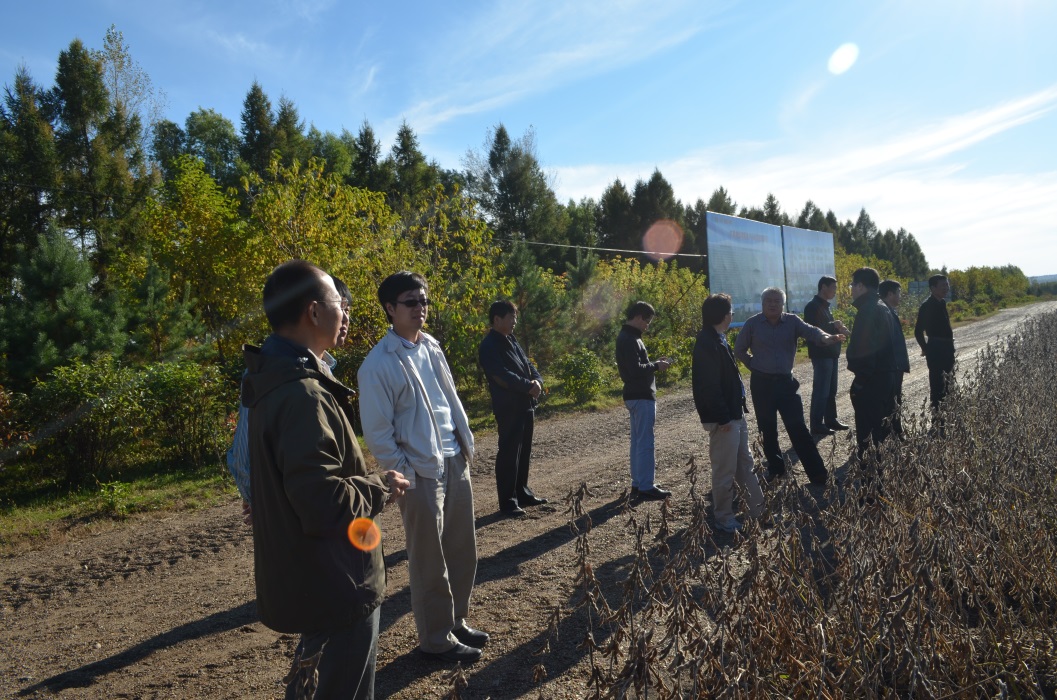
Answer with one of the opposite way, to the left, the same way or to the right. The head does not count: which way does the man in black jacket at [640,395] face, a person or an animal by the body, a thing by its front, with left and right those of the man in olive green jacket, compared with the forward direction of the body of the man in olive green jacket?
the same way

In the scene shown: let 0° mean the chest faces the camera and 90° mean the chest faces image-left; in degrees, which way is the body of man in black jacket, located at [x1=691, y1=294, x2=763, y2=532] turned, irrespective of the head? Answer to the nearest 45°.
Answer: approximately 270°

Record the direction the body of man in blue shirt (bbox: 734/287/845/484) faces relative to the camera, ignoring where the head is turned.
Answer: toward the camera

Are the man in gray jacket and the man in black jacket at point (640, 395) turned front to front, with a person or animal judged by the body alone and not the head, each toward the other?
no

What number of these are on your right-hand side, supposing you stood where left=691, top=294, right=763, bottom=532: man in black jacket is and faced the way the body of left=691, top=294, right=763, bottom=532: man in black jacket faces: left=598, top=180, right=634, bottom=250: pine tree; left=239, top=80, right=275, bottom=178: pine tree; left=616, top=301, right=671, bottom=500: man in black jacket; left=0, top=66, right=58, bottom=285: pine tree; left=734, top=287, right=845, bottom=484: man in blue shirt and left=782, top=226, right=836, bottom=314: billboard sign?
0

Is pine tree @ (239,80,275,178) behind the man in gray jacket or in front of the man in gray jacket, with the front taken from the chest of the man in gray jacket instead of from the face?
behind

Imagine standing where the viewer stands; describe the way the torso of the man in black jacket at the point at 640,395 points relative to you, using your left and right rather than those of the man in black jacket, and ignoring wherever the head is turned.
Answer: facing to the right of the viewer

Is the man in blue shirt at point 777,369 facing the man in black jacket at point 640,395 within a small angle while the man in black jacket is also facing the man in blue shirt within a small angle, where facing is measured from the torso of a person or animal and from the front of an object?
no

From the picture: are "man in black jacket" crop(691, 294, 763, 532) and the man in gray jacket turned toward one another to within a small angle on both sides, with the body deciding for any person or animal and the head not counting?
no

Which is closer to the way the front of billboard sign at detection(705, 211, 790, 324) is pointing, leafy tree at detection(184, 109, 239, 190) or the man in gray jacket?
the man in gray jacket

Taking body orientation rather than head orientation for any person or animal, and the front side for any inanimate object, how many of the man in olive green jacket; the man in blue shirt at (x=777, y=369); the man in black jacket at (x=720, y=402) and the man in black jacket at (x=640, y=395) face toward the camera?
1

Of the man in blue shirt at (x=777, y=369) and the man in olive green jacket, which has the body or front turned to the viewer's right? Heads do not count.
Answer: the man in olive green jacket

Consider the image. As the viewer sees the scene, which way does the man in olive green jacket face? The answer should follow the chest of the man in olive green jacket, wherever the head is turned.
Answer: to the viewer's right

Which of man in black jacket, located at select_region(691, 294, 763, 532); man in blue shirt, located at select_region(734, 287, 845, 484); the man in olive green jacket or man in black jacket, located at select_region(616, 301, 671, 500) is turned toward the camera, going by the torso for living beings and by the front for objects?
the man in blue shirt

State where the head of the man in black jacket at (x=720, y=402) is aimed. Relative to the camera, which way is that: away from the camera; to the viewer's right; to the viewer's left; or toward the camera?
to the viewer's right

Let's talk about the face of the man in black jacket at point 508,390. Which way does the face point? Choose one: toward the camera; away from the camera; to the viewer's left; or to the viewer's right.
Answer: to the viewer's right

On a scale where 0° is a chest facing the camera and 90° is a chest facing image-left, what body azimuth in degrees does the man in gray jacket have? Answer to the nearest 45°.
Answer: approximately 315°

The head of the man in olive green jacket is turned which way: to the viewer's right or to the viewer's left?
to the viewer's right

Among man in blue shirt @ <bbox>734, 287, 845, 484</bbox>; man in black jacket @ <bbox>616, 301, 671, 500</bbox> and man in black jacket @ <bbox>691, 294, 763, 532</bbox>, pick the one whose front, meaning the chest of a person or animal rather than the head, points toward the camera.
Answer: the man in blue shirt

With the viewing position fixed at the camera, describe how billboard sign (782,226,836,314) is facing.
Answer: facing the viewer and to the right of the viewer

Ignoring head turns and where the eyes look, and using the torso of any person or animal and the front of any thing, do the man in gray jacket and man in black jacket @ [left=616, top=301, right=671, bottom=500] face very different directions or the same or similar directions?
same or similar directions
